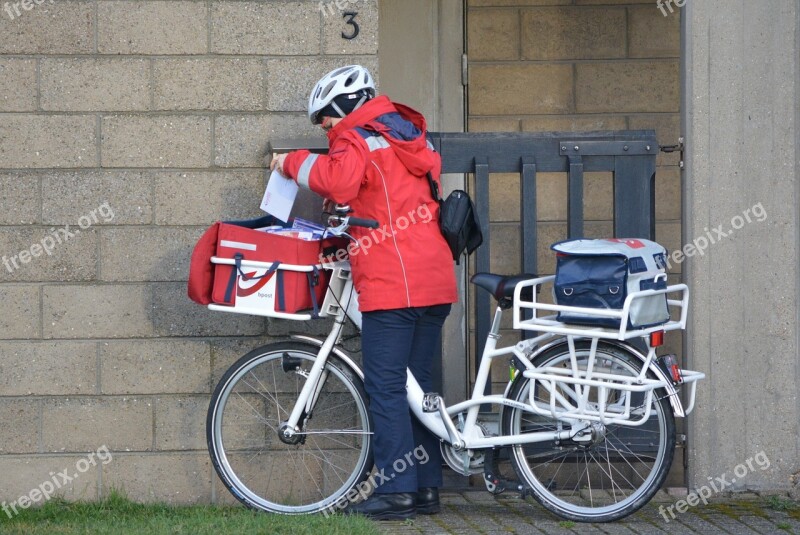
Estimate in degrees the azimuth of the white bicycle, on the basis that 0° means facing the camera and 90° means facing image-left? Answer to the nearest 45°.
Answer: approximately 90°
